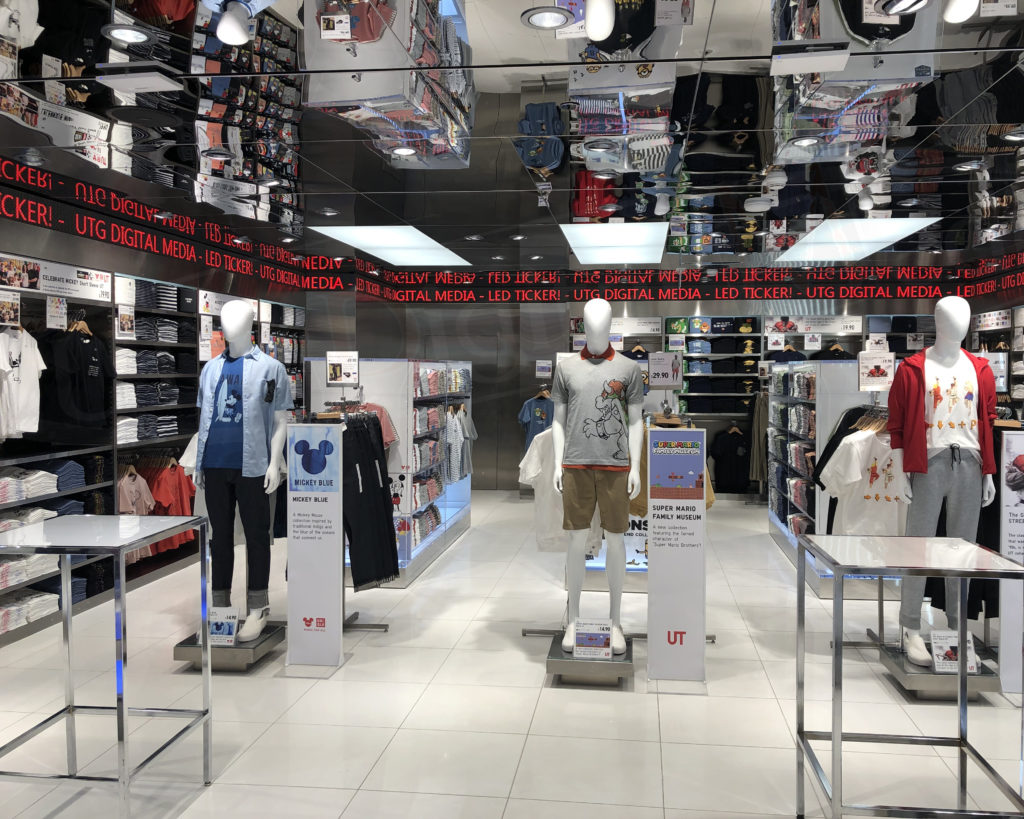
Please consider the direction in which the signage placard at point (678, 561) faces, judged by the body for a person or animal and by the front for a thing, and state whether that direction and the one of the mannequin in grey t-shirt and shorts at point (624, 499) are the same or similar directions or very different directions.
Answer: same or similar directions

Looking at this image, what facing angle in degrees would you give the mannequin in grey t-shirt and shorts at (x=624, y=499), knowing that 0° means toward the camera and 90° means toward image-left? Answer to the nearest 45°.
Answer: approximately 0°

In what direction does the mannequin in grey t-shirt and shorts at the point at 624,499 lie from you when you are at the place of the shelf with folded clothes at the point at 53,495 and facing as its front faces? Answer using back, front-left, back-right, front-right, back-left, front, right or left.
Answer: front

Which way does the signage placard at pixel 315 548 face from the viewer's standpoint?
toward the camera

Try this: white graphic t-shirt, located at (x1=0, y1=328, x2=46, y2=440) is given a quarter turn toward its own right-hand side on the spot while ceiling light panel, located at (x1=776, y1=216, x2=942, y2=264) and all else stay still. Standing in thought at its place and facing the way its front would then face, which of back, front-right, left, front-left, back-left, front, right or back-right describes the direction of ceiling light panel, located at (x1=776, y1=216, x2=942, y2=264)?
back-left

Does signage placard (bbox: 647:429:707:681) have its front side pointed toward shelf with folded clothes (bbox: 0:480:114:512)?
no

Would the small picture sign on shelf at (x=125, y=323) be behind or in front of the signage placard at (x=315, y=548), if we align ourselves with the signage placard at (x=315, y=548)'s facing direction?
behind

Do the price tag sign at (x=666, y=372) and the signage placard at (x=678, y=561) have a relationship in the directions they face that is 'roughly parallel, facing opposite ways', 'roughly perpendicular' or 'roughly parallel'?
roughly parallel

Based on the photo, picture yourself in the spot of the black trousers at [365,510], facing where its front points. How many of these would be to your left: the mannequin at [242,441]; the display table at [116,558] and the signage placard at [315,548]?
0

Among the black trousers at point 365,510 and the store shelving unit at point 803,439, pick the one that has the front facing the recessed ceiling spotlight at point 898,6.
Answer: the black trousers

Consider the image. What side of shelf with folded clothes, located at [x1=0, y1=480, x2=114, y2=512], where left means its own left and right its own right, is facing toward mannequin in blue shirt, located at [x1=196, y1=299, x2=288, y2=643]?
front

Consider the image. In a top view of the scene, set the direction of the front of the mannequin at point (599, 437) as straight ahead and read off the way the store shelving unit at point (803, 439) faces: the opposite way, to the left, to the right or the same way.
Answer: to the right

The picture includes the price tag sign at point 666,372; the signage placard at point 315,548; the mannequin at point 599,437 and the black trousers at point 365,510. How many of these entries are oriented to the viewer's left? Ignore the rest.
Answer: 0

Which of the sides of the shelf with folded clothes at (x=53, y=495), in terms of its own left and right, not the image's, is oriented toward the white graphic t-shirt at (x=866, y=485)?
front

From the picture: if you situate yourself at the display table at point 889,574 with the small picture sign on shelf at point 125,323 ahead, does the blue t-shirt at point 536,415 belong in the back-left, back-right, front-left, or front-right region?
front-right

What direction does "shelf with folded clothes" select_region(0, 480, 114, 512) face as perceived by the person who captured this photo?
facing the viewer and to the right of the viewer

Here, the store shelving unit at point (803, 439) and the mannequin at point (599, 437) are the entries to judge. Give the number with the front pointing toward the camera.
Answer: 1

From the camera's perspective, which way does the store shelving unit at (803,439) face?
to the viewer's left
